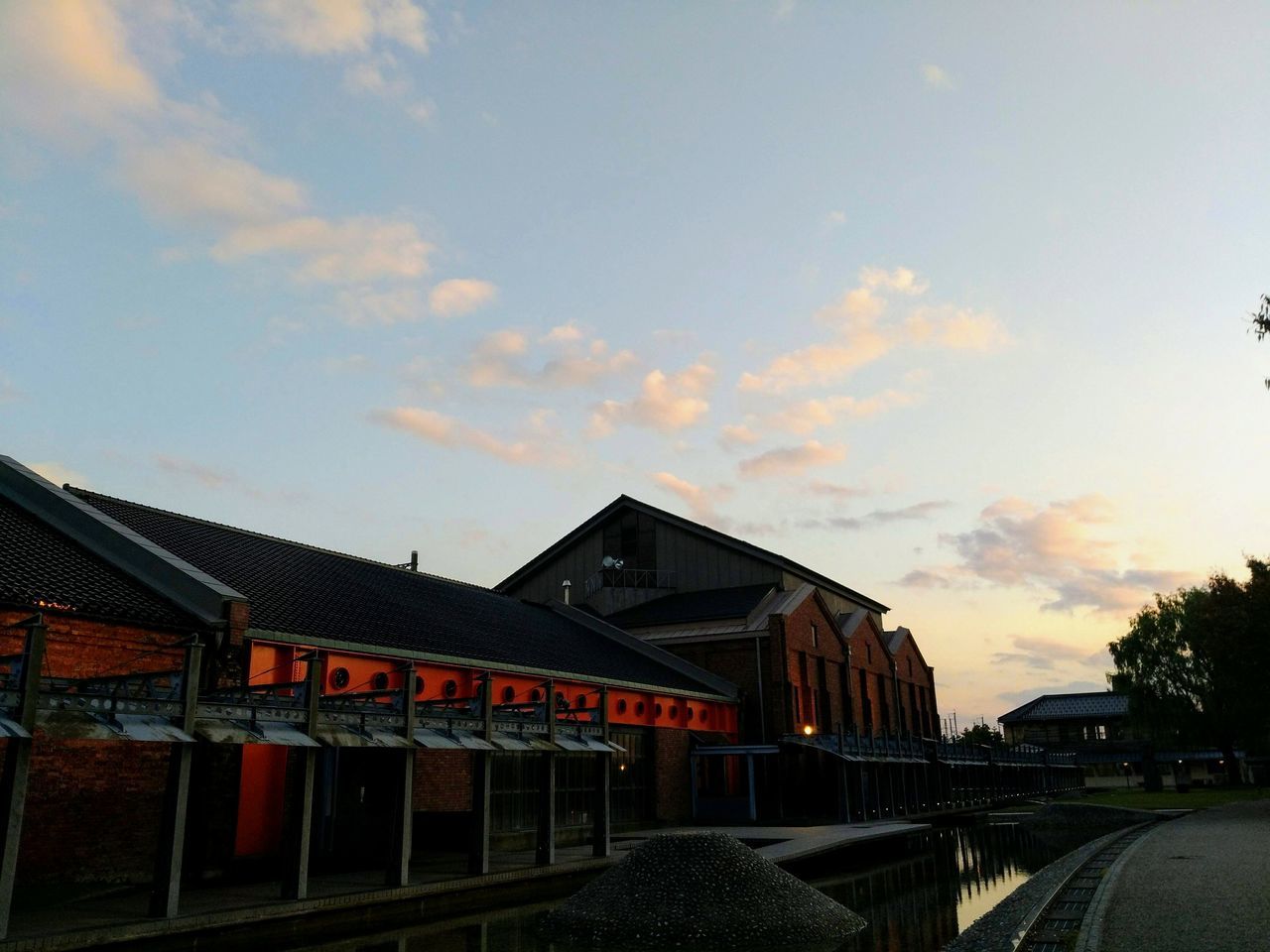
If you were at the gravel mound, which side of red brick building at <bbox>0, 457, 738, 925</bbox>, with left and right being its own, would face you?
front

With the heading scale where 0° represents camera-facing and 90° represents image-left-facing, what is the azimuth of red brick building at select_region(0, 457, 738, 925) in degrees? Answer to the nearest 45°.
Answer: approximately 315°
